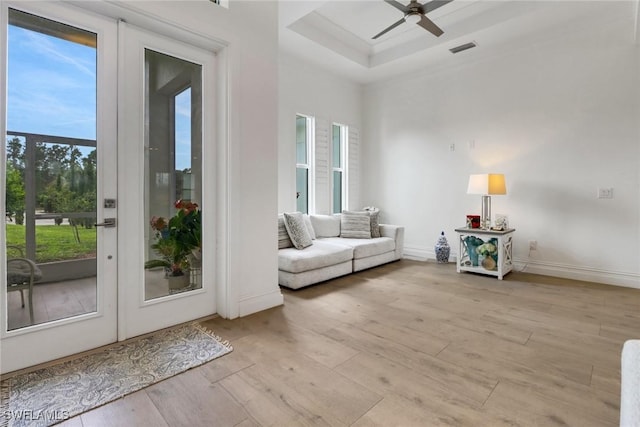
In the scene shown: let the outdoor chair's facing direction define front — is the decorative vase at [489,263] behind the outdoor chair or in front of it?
in front

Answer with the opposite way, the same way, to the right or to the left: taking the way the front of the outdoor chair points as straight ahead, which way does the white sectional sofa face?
to the right

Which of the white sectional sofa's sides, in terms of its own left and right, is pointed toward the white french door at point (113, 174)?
right

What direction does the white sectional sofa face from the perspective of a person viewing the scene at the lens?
facing the viewer and to the right of the viewer

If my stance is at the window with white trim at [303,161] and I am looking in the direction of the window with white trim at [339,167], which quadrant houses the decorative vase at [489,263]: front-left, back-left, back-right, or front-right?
front-right

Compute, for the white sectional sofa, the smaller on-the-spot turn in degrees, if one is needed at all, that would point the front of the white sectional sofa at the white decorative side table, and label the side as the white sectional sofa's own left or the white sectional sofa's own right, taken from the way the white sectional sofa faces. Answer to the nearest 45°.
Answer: approximately 45° to the white sectional sofa's own left

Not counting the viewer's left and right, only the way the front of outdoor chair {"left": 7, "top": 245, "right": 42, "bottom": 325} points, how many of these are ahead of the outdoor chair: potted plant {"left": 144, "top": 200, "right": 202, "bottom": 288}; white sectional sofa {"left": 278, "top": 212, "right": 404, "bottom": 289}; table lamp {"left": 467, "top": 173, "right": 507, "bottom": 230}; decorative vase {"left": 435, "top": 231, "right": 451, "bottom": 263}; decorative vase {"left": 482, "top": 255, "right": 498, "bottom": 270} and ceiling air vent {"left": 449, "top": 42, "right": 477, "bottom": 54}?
6

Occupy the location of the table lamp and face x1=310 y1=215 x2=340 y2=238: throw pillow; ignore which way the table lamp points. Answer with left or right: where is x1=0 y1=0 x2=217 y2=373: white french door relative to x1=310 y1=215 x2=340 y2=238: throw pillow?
left

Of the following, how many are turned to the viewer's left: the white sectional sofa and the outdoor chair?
0

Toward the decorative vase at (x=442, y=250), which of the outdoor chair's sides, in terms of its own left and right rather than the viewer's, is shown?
front

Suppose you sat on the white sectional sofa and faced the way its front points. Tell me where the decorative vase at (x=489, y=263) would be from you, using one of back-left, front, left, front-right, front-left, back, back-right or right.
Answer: front-left

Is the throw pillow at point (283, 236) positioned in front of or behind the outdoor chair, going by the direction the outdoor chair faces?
in front

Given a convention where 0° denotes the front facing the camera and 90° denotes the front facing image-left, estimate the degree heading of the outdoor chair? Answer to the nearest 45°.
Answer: approximately 270°

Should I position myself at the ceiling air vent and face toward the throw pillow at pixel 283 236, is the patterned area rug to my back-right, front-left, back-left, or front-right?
front-left
